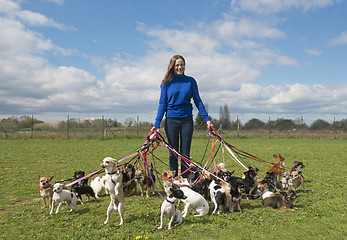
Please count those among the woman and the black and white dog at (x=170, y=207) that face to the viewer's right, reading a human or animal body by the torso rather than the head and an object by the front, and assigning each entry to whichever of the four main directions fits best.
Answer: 0

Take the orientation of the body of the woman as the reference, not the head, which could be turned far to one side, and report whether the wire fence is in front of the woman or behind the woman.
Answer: behind

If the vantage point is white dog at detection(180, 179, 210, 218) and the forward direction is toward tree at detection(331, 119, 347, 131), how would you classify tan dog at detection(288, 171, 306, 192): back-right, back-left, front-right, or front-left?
front-right

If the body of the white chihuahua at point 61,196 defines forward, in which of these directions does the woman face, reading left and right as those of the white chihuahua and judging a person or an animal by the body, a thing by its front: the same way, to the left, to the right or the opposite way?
the same way

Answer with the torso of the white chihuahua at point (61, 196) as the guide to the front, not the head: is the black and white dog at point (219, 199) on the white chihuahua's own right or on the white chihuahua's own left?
on the white chihuahua's own left

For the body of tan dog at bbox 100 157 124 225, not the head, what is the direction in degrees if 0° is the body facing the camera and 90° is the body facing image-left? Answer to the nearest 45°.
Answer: approximately 45°

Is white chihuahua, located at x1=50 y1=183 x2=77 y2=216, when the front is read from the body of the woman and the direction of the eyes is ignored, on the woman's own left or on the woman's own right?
on the woman's own right

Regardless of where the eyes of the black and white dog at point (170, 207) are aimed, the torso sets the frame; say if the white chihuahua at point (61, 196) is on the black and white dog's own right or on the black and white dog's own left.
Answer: on the black and white dog's own right

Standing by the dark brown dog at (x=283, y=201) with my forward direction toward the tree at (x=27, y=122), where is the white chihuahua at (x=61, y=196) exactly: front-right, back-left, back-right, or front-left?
front-left

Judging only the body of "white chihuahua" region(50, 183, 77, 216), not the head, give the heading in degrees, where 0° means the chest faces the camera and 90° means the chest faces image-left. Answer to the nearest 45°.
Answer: approximately 45°

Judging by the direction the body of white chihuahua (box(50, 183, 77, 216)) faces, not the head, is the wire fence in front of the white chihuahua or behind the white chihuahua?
behind

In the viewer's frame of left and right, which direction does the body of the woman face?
facing the viewer

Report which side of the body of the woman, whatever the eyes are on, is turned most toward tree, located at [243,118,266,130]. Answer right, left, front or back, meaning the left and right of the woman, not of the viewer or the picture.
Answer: back
